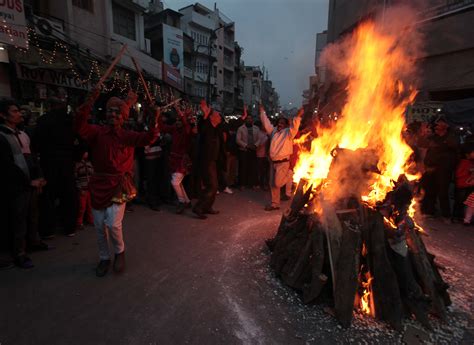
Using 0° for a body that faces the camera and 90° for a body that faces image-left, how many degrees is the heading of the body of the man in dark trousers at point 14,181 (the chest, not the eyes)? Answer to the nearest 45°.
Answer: approximately 270°

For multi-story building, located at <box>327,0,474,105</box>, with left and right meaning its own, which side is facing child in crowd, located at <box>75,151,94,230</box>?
front

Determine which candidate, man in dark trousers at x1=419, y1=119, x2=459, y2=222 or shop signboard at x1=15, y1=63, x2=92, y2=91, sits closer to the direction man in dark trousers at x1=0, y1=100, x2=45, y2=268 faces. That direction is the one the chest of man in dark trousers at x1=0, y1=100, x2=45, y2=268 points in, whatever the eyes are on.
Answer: the man in dark trousers

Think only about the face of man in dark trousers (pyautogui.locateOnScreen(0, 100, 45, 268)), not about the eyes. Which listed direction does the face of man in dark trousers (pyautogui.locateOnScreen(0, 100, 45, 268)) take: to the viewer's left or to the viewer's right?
to the viewer's right

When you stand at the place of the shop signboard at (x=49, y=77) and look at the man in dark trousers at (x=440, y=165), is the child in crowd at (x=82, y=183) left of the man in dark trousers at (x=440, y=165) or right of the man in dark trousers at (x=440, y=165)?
right

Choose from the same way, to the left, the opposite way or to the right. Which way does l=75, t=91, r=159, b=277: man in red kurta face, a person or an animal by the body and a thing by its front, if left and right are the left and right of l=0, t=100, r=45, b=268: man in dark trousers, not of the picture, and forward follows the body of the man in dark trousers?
to the right

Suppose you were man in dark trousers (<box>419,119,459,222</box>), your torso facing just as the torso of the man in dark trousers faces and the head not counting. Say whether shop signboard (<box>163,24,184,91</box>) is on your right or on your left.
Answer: on your right

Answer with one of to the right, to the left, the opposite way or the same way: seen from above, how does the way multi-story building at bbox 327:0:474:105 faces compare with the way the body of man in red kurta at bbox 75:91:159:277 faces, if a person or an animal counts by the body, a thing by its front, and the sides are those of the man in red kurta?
to the right

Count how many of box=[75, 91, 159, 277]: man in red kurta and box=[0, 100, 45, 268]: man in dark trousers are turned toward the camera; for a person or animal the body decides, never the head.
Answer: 1

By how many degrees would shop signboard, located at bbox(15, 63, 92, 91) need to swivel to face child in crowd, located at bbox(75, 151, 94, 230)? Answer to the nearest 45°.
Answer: approximately 45° to its right

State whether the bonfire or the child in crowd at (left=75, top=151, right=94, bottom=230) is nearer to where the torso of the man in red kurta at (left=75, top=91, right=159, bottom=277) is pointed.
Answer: the bonfire

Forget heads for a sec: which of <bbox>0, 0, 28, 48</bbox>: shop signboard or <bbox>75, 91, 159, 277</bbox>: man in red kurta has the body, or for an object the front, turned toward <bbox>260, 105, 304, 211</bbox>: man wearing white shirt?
the shop signboard
